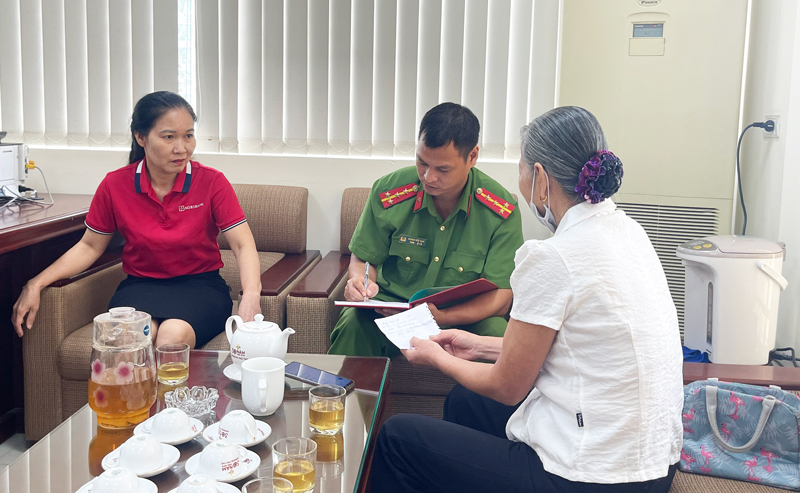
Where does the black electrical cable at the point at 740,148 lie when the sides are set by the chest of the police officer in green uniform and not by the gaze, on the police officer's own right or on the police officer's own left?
on the police officer's own left

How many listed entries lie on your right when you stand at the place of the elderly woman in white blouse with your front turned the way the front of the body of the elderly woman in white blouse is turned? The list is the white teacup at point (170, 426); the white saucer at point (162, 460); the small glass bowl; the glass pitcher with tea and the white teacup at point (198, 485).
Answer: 0

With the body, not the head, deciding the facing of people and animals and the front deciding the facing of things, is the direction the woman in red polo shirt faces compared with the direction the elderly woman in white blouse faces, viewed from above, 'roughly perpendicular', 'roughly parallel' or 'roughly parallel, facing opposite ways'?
roughly parallel, facing opposite ways

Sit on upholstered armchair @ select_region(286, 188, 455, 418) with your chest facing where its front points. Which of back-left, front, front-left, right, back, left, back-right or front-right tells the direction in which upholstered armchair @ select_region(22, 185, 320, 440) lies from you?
right

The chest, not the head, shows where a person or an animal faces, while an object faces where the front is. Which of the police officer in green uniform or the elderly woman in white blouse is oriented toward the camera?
the police officer in green uniform

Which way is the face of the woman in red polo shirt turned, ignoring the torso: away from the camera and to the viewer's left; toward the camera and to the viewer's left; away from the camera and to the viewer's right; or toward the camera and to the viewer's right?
toward the camera and to the viewer's right

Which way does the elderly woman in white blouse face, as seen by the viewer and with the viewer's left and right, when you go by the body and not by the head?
facing away from the viewer and to the left of the viewer

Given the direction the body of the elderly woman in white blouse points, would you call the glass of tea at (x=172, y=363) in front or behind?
in front

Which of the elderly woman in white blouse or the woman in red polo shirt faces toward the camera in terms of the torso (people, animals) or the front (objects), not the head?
the woman in red polo shirt

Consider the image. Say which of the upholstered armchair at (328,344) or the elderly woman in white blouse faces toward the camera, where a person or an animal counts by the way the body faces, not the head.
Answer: the upholstered armchair

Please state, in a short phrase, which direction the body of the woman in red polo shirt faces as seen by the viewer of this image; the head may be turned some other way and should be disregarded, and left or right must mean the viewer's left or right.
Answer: facing the viewer

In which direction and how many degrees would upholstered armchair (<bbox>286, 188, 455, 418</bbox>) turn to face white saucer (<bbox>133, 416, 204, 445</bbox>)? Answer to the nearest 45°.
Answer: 0° — it already faces it

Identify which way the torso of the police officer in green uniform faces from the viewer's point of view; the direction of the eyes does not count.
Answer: toward the camera

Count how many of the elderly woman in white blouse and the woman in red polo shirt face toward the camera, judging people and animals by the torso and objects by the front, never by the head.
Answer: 1

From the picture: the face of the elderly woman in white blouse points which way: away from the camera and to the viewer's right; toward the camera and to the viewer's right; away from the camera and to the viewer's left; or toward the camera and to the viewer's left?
away from the camera and to the viewer's left
